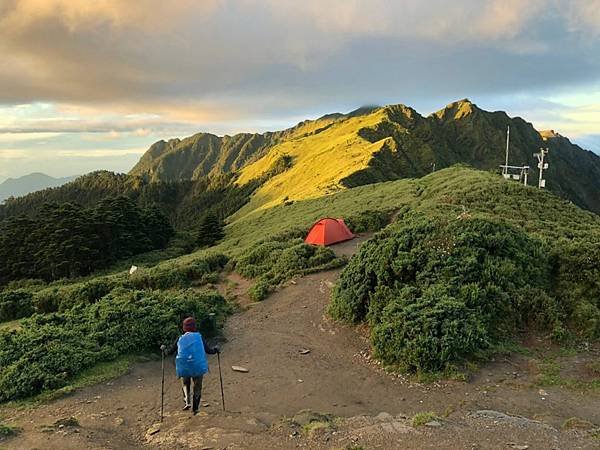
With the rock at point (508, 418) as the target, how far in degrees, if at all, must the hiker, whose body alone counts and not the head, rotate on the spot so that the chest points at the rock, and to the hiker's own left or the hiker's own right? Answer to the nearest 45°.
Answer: approximately 90° to the hiker's own right

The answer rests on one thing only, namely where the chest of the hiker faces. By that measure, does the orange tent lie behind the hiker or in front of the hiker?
in front

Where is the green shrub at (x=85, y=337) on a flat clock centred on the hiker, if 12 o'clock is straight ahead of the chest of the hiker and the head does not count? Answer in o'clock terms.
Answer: The green shrub is roughly at 11 o'clock from the hiker.

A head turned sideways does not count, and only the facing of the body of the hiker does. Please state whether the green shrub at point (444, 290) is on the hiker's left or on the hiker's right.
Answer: on the hiker's right

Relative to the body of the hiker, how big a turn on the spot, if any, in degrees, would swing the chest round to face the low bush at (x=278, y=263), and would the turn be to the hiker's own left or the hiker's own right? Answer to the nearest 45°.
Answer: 0° — they already face it

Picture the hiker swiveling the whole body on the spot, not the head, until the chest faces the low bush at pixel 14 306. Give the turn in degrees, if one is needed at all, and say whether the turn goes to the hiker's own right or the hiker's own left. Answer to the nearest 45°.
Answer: approximately 45° to the hiker's own left

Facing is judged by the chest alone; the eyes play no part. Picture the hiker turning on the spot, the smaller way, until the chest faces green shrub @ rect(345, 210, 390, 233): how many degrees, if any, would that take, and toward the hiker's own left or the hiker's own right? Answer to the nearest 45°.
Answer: approximately 45° to the hiker's own right

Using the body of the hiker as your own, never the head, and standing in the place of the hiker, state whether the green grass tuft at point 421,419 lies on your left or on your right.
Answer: on your right

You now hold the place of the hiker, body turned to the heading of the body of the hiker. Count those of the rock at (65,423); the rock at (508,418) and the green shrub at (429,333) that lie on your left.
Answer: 1

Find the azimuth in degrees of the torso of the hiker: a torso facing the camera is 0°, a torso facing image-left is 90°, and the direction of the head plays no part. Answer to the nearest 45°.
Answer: approximately 180°

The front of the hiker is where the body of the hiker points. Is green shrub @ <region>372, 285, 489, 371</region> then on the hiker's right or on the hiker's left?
on the hiker's right
